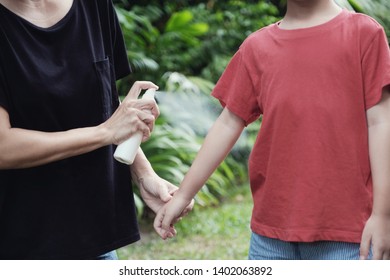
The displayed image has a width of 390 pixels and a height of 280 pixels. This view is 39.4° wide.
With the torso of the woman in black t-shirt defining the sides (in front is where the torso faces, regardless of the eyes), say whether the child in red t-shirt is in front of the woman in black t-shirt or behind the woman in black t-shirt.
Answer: in front

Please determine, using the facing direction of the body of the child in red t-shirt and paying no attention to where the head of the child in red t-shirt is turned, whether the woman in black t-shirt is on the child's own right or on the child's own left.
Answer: on the child's own right

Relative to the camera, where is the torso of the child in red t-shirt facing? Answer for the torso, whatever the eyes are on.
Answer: toward the camera

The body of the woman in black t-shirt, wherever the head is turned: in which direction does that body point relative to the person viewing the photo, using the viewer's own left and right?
facing the viewer and to the right of the viewer
